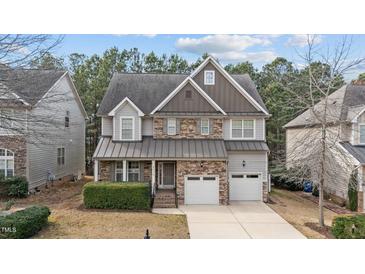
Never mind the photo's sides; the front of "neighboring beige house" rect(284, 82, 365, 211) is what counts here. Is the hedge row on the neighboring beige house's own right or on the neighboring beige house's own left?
on the neighboring beige house's own right

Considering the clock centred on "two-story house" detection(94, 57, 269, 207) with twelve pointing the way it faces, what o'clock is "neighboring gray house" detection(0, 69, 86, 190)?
The neighboring gray house is roughly at 2 o'clock from the two-story house.

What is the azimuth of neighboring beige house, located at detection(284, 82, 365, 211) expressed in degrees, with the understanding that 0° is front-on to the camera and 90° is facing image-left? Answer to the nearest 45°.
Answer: approximately 315°

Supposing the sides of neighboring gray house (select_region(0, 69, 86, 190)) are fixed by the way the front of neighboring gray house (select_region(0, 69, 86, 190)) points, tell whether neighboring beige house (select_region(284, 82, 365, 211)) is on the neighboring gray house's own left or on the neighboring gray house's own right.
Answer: on the neighboring gray house's own left

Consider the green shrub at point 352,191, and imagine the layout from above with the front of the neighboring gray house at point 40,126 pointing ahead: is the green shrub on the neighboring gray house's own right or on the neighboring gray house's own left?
on the neighboring gray house's own left

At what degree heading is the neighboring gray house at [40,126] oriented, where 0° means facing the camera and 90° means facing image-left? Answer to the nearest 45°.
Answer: approximately 45°
